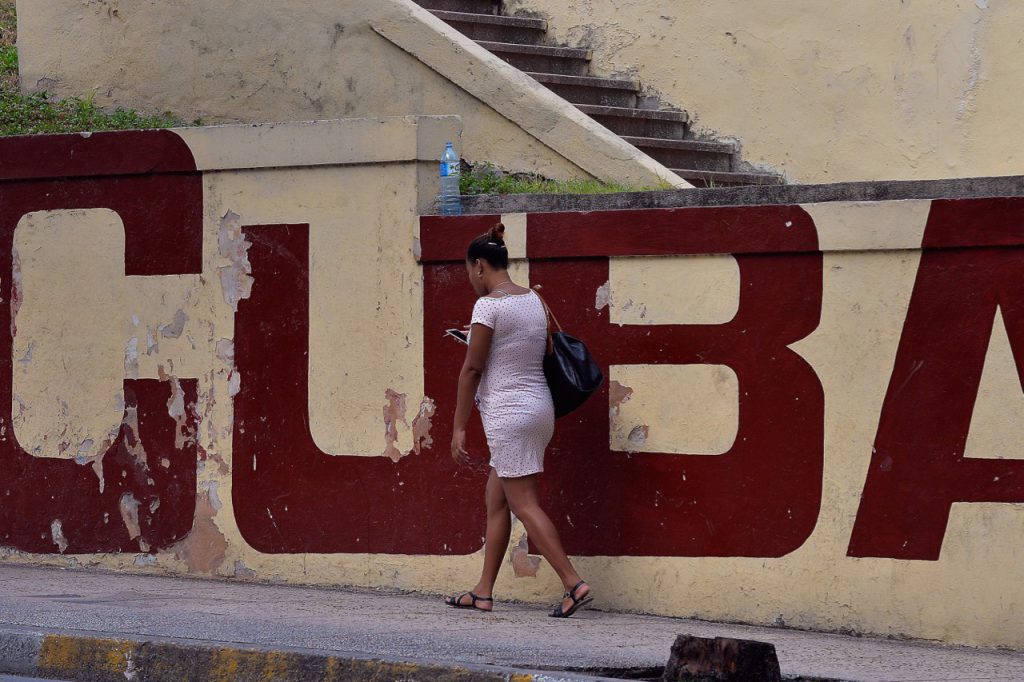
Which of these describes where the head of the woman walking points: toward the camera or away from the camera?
away from the camera

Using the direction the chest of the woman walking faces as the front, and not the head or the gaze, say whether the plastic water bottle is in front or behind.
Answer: in front

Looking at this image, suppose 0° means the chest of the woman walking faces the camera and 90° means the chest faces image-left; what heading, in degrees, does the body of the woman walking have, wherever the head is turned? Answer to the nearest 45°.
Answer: approximately 135°
